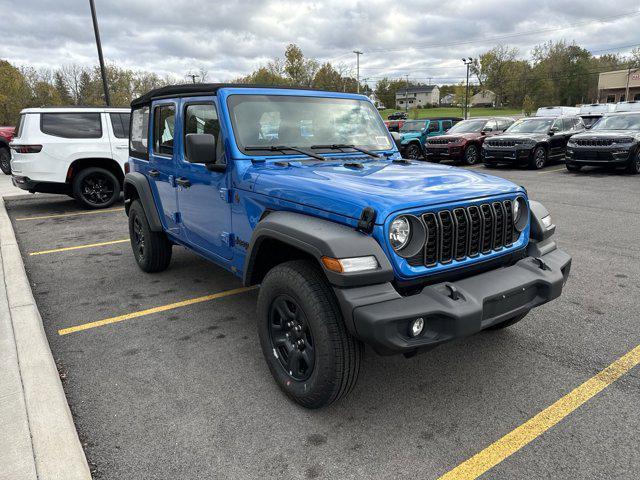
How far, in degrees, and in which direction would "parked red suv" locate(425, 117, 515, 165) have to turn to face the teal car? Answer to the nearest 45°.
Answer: approximately 90° to its right

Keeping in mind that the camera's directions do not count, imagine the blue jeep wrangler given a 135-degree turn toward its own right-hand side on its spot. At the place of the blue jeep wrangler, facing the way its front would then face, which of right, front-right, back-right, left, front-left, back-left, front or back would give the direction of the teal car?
right

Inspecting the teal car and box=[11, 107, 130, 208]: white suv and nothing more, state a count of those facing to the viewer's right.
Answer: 1

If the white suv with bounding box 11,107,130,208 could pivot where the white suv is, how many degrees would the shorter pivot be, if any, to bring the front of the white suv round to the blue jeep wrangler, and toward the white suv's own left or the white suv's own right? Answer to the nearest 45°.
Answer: approximately 90° to the white suv's own right

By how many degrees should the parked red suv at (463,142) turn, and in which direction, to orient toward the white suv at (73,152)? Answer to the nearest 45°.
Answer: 0° — it already faces it

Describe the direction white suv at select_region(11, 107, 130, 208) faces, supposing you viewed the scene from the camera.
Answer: facing to the right of the viewer

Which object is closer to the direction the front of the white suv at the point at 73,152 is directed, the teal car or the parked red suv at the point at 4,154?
the teal car

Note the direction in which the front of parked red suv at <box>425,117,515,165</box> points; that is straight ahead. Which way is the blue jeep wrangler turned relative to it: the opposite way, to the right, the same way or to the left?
to the left

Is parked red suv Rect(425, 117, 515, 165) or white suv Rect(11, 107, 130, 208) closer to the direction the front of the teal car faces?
the white suv

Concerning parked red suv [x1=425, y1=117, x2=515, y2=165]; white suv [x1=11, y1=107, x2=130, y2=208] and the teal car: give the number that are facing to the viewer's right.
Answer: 1

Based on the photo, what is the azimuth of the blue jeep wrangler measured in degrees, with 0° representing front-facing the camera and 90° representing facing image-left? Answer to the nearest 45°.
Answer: approximately 315°

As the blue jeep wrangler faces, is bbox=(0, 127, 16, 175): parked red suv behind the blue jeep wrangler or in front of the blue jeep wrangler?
behind

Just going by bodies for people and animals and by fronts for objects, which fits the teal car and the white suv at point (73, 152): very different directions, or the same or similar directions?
very different directions

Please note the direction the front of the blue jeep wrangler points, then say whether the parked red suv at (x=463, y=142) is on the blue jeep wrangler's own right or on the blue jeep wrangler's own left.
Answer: on the blue jeep wrangler's own left

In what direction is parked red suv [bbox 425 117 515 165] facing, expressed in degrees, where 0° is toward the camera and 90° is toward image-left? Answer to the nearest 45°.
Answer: approximately 45°
